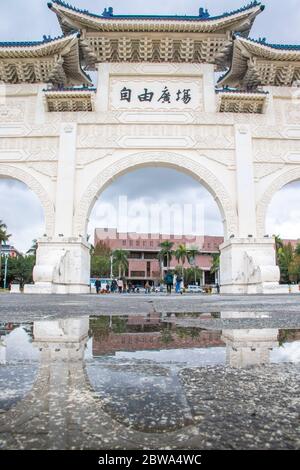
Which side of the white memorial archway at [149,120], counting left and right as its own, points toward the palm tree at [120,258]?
back

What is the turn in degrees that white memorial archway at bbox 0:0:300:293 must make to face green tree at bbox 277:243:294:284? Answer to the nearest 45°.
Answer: approximately 135° to its left

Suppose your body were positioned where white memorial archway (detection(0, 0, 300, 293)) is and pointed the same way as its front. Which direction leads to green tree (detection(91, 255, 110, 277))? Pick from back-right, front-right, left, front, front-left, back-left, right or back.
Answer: back

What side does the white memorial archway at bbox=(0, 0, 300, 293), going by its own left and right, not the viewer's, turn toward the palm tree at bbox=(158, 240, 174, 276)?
back

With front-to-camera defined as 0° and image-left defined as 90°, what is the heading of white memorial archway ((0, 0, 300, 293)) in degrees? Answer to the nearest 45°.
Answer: approximately 0°

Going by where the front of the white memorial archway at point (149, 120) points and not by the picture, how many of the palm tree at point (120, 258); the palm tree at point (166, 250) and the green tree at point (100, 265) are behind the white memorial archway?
3

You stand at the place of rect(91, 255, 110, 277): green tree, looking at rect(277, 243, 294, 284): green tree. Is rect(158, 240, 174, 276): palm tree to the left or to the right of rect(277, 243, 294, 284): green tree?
left
